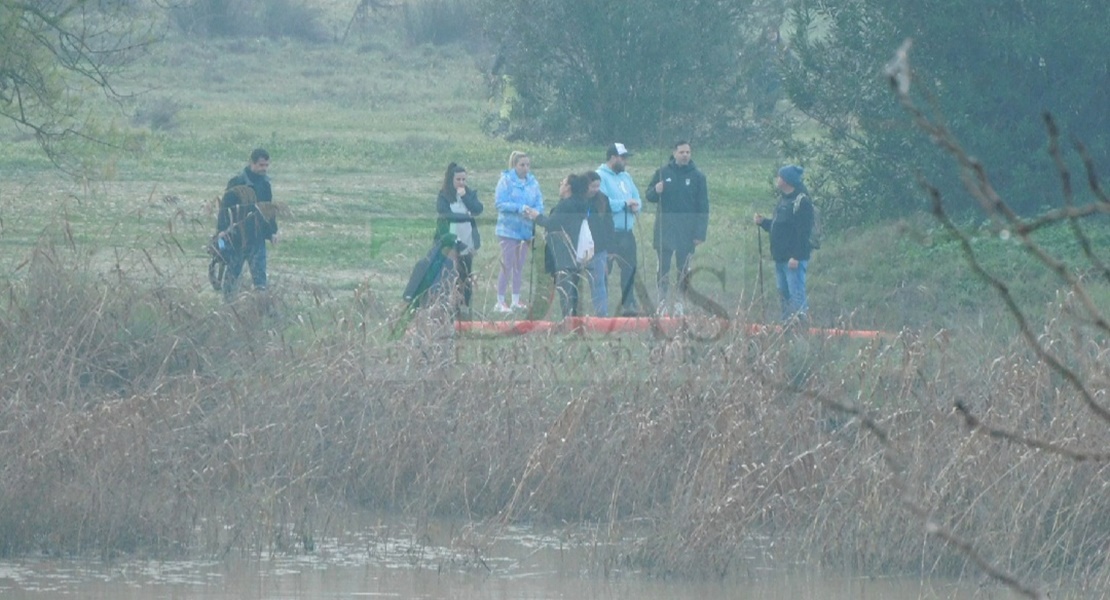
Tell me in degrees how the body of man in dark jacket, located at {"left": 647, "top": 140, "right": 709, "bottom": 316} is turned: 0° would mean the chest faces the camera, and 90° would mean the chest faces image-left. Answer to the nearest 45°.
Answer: approximately 0°

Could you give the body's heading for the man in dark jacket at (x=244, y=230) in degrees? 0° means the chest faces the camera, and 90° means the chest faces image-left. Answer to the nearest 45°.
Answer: approximately 315°

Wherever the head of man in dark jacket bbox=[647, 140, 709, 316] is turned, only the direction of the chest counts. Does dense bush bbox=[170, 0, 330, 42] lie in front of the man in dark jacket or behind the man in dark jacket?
behind

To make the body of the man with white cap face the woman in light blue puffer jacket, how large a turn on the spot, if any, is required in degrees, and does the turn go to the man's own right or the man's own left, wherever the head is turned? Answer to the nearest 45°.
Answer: approximately 135° to the man's own right

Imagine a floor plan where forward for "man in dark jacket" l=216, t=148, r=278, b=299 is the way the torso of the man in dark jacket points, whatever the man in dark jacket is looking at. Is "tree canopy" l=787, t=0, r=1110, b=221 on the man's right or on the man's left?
on the man's left

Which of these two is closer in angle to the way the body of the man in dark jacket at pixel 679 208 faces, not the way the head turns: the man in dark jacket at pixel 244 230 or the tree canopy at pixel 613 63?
the man in dark jacket

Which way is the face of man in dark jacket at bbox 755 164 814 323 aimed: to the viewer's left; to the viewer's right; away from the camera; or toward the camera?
to the viewer's left

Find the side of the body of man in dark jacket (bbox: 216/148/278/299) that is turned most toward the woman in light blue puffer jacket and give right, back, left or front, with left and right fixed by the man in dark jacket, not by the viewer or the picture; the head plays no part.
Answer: left

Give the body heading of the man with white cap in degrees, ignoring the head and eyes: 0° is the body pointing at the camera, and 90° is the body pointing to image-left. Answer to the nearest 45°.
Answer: approximately 315°

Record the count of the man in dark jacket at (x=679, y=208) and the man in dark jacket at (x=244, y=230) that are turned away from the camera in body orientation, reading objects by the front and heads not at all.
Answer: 0
